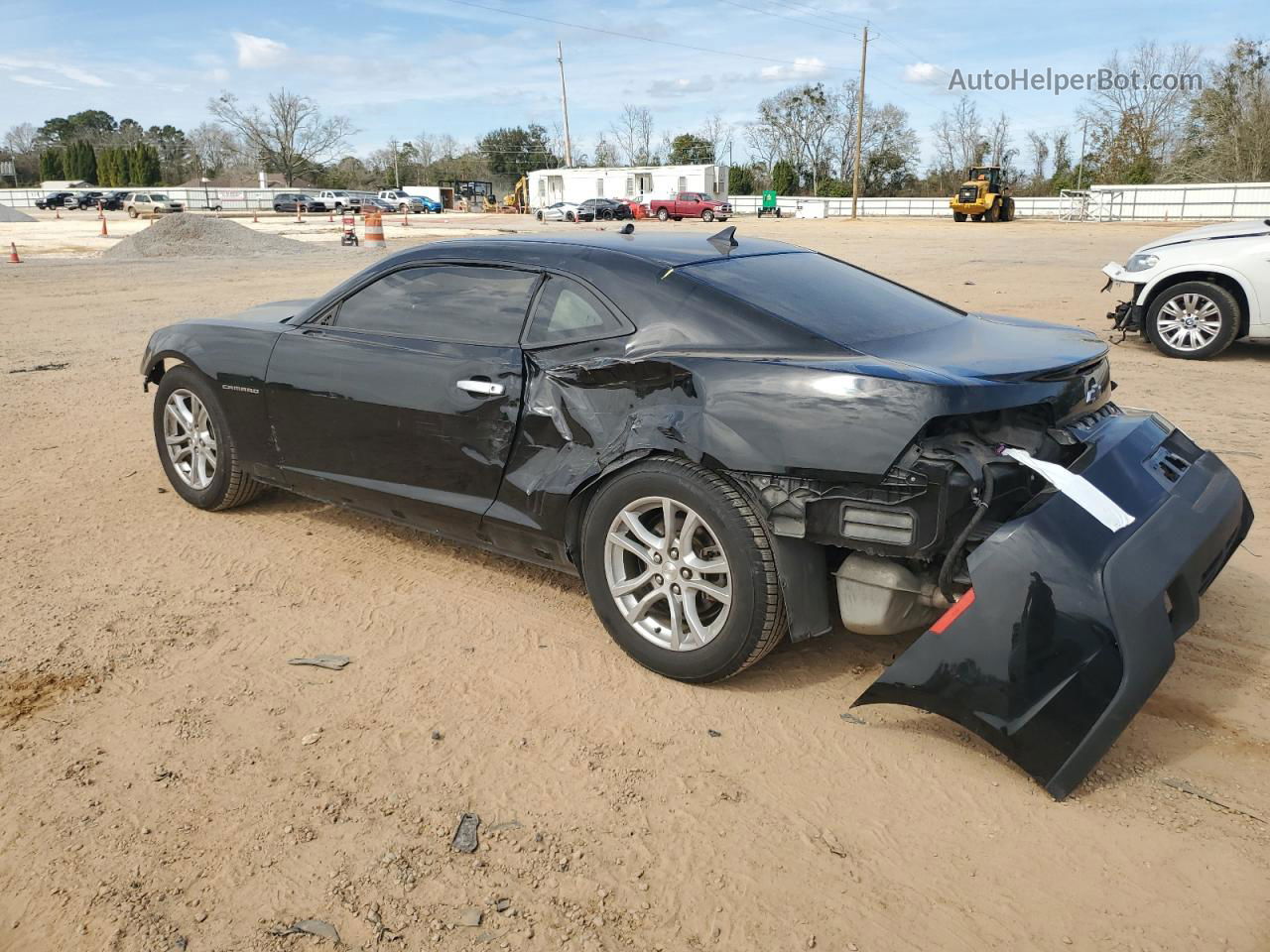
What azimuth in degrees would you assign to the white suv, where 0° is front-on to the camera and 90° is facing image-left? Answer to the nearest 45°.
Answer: approximately 90°

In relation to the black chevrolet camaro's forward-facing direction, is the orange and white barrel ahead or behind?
ahead

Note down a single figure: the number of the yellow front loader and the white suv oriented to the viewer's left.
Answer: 1

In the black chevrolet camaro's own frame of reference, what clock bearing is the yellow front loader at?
The yellow front loader is roughly at 2 o'clock from the black chevrolet camaro.

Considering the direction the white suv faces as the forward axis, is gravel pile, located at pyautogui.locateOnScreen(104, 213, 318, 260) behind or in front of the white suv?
in front

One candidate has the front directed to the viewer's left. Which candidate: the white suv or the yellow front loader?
the white suv

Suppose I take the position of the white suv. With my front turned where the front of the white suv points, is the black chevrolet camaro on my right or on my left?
on my left

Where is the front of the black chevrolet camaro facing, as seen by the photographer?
facing away from the viewer and to the left of the viewer

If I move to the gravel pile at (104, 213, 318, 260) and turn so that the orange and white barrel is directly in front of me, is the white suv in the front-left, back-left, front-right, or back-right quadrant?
front-right
